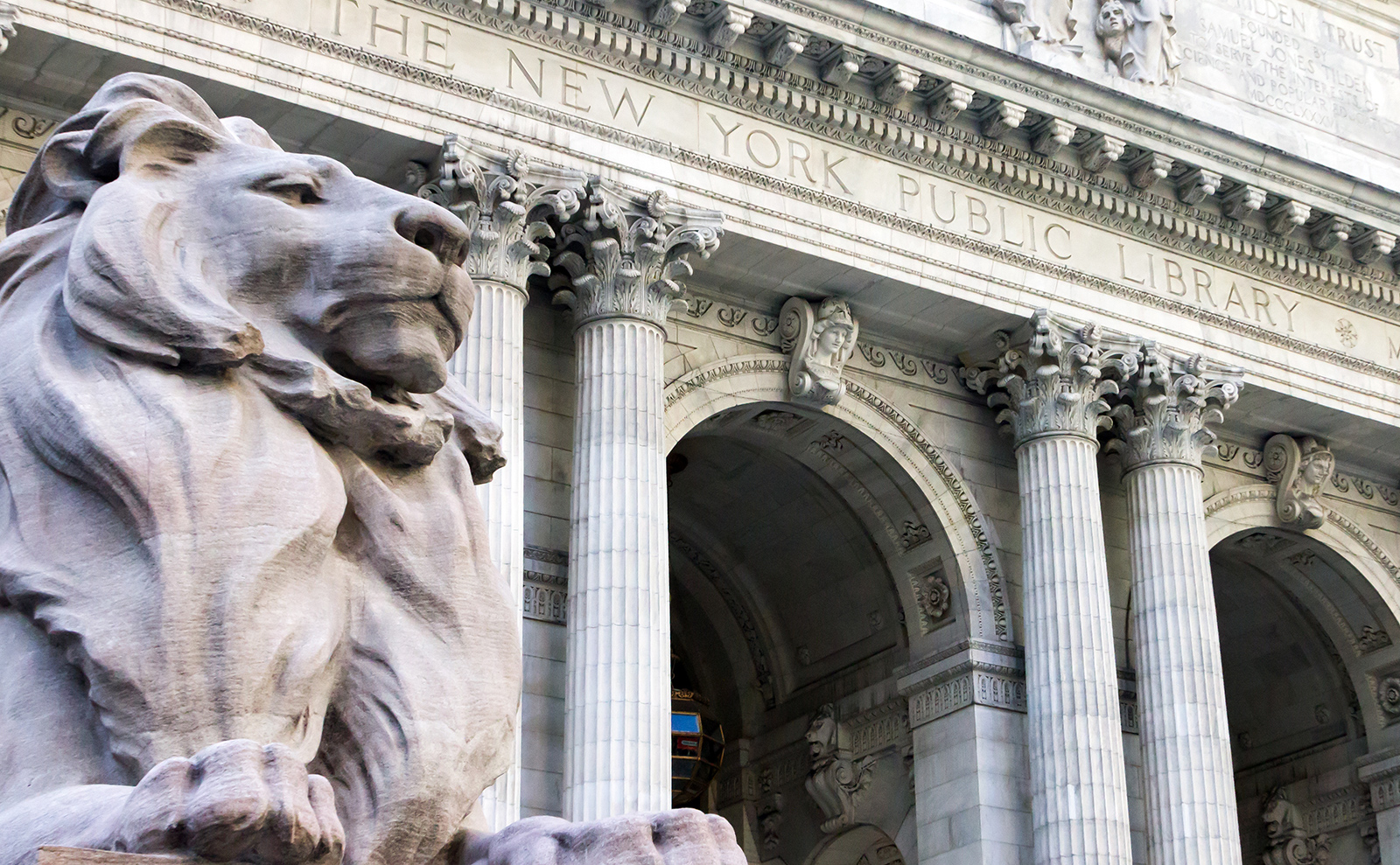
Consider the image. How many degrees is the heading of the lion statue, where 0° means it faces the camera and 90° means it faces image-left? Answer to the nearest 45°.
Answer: approximately 315°

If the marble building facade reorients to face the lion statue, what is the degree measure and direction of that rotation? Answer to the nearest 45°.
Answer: approximately 45° to its right

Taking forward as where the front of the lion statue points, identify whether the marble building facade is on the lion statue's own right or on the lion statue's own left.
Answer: on the lion statue's own left
